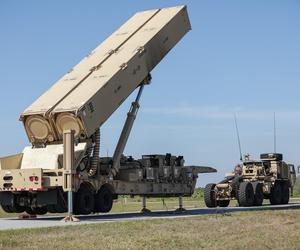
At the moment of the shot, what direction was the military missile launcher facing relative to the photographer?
facing away from the viewer and to the right of the viewer
